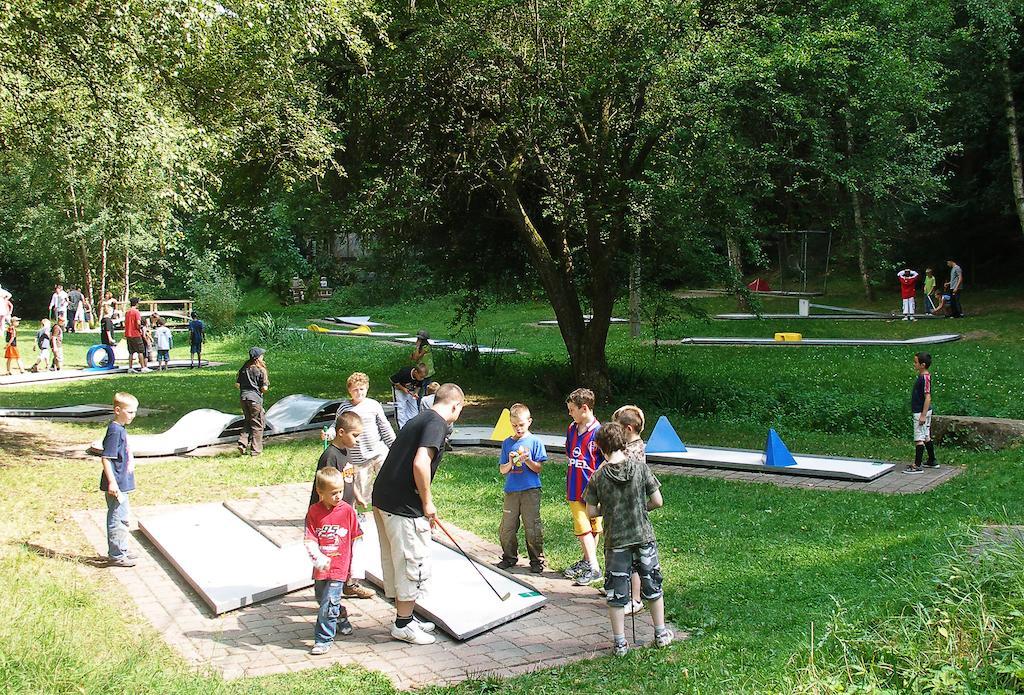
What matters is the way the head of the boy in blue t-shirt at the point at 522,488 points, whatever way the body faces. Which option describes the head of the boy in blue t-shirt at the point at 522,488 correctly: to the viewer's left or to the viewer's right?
to the viewer's left

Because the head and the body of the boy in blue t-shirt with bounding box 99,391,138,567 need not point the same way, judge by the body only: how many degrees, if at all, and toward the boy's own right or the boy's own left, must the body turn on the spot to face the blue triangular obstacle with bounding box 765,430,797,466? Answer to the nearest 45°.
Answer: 0° — they already face it

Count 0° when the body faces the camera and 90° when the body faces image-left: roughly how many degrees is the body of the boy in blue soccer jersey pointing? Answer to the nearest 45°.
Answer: approximately 45°

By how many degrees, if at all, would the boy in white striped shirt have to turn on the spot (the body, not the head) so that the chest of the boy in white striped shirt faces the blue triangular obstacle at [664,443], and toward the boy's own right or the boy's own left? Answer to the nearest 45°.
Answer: approximately 135° to the boy's own left

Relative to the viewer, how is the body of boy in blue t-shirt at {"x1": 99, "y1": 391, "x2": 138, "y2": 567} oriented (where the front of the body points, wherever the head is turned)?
to the viewer's right
